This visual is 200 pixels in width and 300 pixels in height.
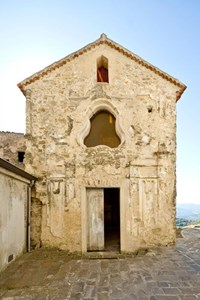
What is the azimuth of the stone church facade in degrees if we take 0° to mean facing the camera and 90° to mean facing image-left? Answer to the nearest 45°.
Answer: approximately 0°
